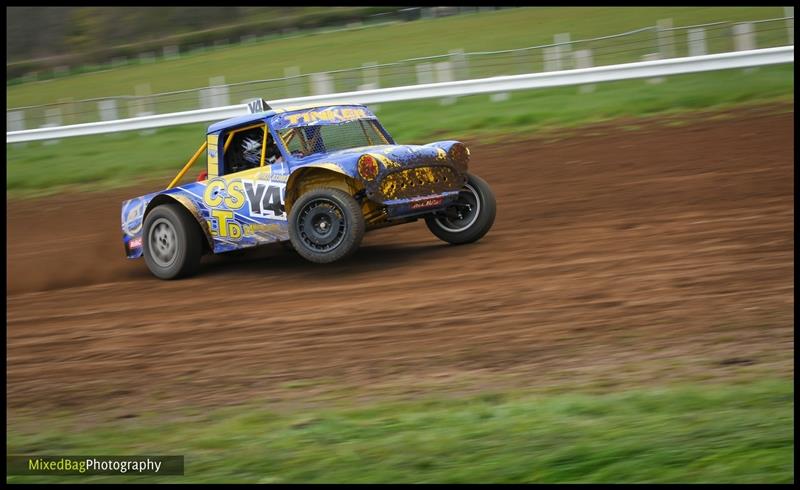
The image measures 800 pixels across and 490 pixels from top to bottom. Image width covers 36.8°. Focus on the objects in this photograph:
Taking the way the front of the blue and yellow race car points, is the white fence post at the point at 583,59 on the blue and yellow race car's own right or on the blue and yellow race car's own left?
on the blue and yellow race car's own left

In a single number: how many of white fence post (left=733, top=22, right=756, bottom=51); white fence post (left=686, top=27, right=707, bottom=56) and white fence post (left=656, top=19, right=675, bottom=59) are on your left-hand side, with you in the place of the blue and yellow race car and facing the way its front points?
3

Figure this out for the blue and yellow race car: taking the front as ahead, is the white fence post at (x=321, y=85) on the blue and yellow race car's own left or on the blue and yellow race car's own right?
on the blue and yellow race car's own left

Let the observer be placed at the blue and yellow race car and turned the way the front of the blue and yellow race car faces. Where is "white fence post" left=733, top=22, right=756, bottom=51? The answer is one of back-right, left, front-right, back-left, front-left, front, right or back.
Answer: left

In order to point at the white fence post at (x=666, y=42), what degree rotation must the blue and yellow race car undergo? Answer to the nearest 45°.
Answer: approximately 90° to its left

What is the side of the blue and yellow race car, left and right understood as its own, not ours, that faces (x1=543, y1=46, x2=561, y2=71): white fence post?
left

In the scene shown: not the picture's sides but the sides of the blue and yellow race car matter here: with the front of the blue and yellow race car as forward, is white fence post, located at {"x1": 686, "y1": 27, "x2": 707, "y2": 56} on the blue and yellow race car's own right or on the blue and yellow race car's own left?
on the blue and yellow race car's own left

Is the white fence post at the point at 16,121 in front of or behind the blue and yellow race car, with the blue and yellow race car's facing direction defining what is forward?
behind

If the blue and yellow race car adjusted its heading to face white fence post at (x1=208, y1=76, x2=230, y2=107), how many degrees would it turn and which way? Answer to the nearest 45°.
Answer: approximately 135° to its left
